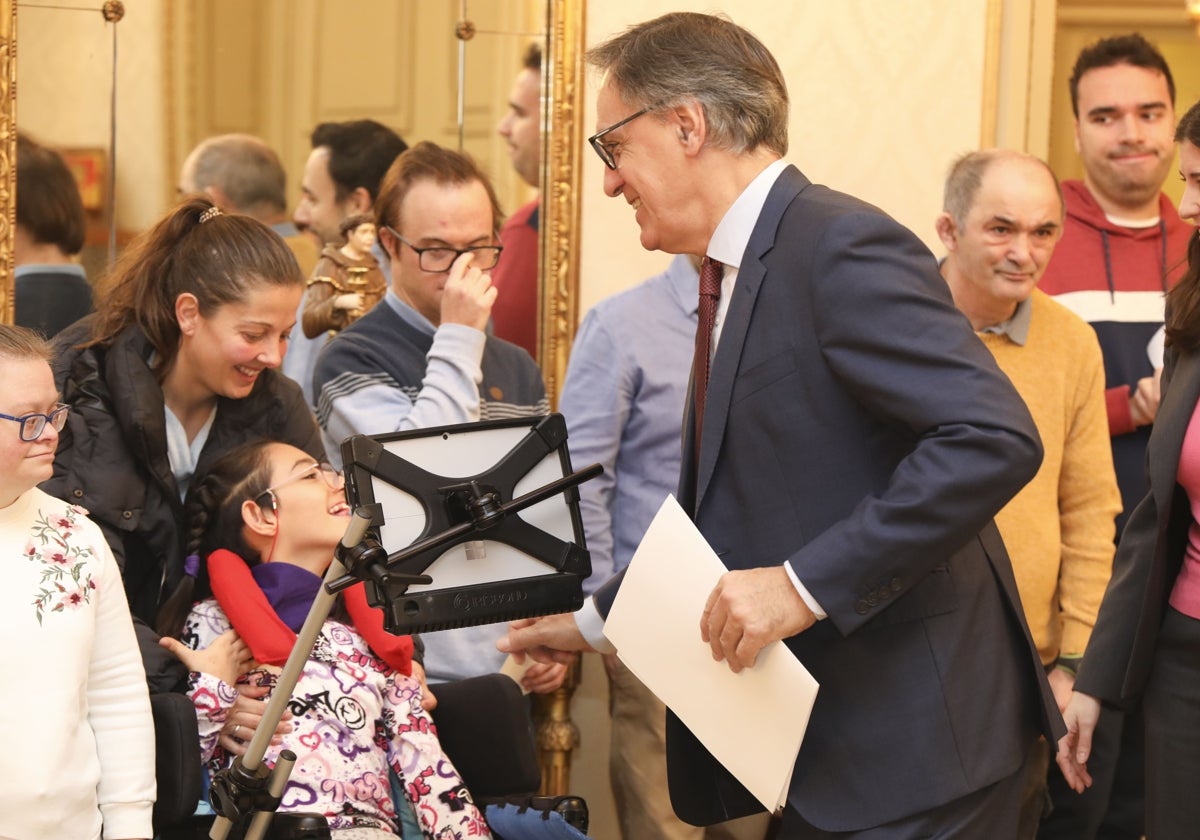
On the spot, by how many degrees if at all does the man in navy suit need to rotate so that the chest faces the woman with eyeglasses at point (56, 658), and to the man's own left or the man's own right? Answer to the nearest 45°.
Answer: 0° — they already face them

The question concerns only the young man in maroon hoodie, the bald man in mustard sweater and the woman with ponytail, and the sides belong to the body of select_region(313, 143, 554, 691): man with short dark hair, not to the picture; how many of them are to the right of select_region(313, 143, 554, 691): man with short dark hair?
1

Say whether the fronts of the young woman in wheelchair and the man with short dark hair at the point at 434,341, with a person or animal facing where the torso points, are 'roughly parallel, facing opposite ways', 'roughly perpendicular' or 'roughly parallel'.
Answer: roughly parallel

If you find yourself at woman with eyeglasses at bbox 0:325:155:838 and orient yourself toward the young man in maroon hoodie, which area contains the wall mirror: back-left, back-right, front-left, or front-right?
front-left

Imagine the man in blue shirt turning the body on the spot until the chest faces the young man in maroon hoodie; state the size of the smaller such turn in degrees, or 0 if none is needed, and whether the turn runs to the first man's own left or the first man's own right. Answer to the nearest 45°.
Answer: approximately 90° to the first man's own left

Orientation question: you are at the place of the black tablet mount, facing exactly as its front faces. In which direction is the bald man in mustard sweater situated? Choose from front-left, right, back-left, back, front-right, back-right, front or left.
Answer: front-right

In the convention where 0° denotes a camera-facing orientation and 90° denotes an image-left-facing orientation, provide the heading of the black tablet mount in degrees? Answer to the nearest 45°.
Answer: approximately 180°

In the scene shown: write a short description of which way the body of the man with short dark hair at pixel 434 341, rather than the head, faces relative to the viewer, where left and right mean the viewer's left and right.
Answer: facing the viewer and to the right of the viewer

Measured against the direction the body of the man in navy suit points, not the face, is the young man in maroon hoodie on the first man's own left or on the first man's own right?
on the first man's own right

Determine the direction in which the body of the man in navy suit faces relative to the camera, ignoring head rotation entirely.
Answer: to the viewer's left

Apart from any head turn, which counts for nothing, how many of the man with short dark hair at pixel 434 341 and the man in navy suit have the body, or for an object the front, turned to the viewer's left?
1

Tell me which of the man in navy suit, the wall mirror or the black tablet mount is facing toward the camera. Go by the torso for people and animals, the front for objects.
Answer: the wall mirror

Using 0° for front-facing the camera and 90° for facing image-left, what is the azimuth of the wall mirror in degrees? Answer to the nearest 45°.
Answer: approximately 0°
